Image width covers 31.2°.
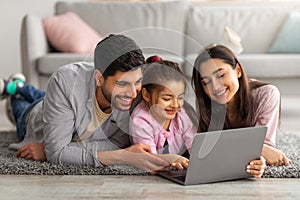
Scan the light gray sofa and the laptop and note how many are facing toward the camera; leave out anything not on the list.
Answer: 1

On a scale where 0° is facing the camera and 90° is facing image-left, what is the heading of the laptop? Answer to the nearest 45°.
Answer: approximately 135°

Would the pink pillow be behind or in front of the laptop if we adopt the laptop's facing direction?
in front

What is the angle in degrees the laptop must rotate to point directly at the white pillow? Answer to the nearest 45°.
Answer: approximately 45° to its right

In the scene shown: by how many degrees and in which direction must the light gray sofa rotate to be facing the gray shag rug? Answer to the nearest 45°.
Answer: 0° — it already faces it

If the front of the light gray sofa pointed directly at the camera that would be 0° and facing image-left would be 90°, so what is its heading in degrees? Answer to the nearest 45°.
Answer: approximately 0°
